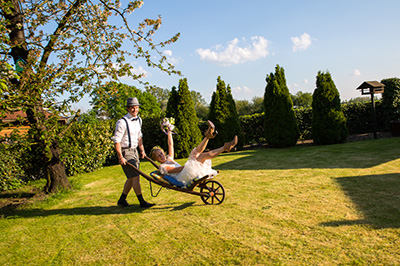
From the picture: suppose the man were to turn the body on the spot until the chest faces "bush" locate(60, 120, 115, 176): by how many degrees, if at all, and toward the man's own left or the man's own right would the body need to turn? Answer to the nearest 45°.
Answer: approximately 135° to the man's own left

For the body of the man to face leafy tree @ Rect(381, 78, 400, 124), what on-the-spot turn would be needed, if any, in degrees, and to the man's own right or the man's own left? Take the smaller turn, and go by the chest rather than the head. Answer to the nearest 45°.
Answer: approximately 90° to the man's own left

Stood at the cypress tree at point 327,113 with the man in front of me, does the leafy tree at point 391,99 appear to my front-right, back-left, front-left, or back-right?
back-left

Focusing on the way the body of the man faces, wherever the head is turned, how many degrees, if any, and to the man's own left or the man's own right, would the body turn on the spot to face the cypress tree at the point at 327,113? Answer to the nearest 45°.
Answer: approximately 90° to the man's own left

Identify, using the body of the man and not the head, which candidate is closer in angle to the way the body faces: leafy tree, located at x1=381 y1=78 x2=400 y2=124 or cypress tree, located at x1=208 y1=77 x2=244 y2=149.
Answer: the leafy tree

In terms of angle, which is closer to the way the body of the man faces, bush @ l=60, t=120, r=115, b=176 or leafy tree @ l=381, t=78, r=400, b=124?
the leafy tree

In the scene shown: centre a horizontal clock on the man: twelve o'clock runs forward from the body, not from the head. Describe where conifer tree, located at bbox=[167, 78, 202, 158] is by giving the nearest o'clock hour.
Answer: The conifer tree is roughly at 8 o'clock from the man.

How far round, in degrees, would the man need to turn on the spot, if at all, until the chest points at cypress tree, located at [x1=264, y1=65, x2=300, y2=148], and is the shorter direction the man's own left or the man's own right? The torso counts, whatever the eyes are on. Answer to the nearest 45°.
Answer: approximately 90° to the man's own left

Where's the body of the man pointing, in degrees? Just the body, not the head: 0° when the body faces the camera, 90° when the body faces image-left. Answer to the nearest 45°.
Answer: approximately 315°

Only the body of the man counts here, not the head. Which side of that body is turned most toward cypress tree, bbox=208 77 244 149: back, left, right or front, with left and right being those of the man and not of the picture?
left
